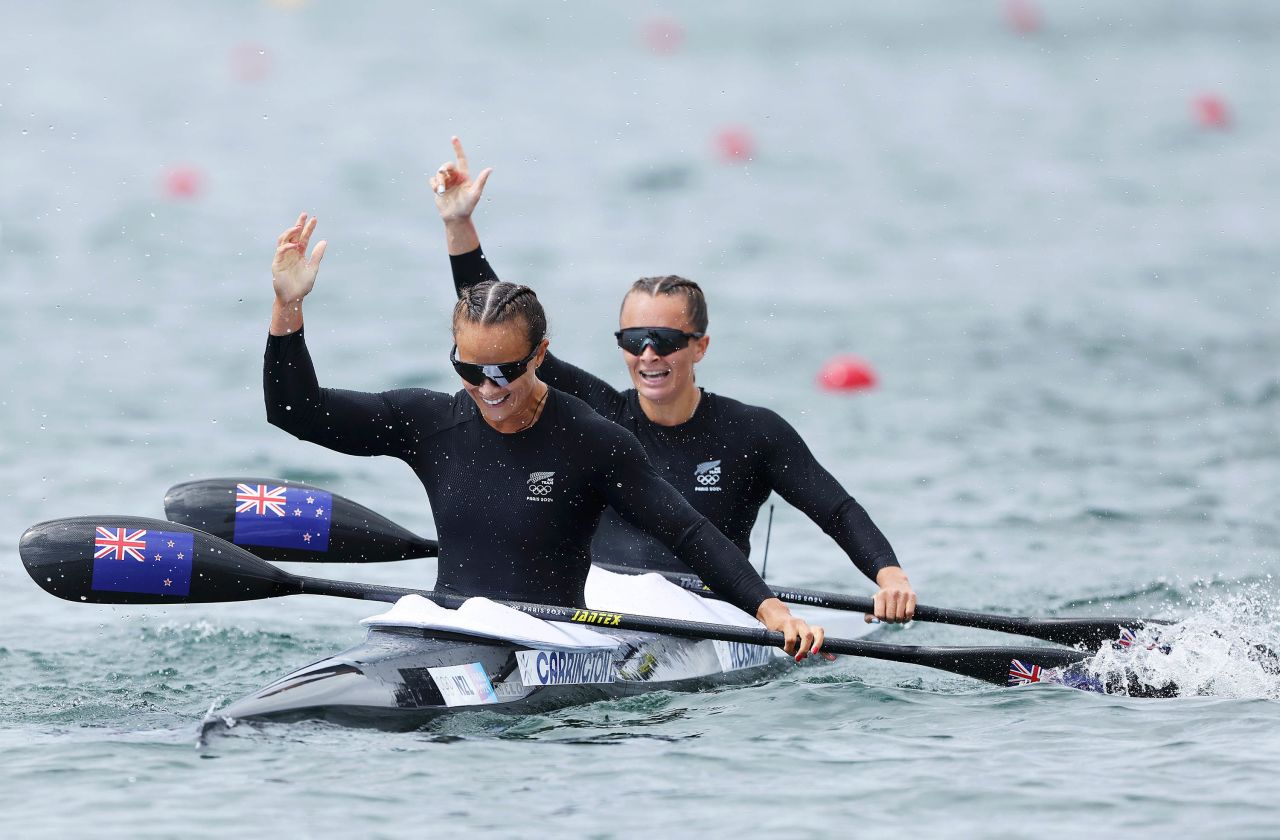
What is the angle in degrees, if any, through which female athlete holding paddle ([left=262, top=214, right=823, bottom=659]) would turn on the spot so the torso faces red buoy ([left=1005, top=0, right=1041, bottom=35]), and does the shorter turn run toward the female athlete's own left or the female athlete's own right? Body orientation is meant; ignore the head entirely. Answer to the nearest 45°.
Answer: approximately 180°

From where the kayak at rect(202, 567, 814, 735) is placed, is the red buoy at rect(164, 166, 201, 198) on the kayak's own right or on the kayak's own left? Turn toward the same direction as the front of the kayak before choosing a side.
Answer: on the kayak's own right

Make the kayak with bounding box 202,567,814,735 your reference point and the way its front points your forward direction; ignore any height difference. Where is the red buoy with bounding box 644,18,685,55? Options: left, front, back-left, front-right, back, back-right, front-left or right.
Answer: back-right

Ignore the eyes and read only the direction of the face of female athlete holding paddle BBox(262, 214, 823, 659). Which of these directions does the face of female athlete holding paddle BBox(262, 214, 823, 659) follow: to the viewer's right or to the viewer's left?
to the viewer's left

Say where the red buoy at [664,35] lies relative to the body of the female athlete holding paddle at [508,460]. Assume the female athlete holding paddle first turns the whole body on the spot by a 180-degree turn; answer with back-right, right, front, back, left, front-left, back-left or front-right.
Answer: front

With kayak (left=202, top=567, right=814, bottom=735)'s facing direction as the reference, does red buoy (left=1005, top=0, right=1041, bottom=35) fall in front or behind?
behind

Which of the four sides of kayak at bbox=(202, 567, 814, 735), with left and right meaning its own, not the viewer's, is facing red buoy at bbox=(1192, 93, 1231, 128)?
back

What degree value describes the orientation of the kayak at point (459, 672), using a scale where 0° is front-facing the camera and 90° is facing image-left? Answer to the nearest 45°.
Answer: approximately 45°

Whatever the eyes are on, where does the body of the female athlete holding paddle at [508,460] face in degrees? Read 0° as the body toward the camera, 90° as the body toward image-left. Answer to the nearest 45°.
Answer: approximately 0°

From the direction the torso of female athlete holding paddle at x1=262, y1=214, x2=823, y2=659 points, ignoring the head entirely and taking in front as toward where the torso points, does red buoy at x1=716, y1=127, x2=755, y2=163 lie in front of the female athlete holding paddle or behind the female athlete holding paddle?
behind
